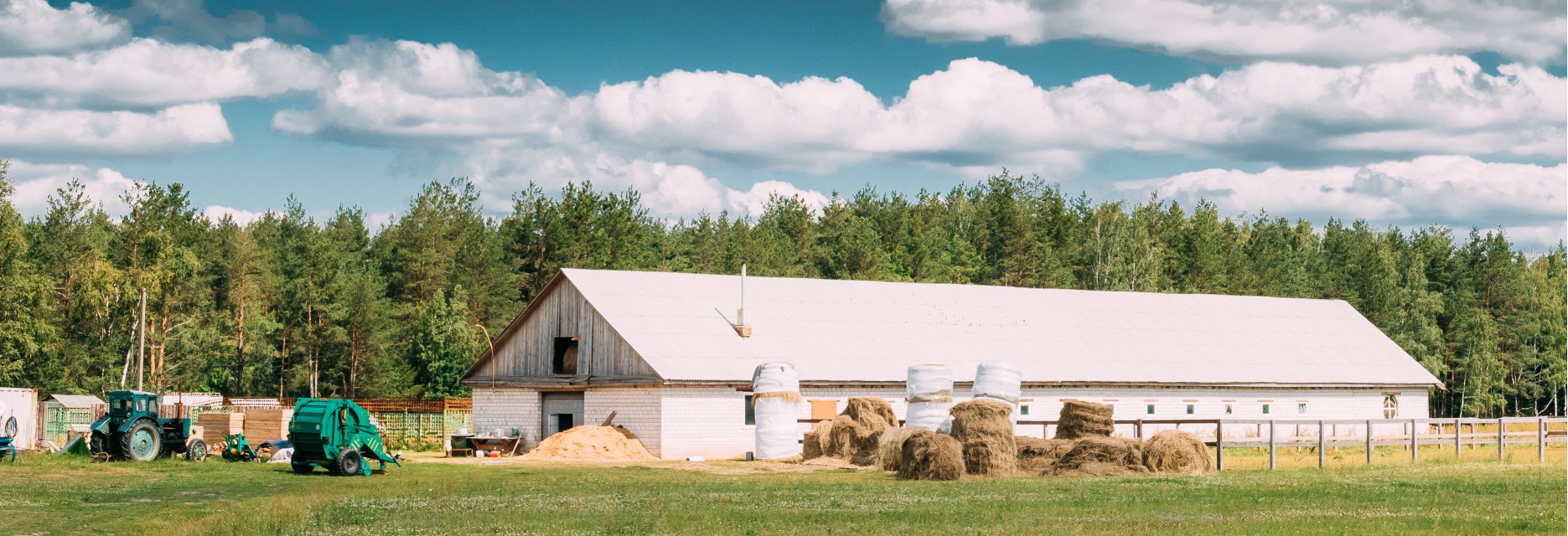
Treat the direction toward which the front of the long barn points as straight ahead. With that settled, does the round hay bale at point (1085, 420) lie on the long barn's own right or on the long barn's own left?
on the long barn's own left

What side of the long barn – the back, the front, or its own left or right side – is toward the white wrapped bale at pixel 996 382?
left

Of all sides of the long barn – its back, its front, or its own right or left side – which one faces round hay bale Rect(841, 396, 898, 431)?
left

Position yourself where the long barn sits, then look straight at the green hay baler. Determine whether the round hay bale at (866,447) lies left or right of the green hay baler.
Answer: left

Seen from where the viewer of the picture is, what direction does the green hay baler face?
facing away from the viewer and to the right of the viewer

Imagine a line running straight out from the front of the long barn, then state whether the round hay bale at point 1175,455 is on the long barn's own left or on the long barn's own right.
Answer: on the long barn's own left

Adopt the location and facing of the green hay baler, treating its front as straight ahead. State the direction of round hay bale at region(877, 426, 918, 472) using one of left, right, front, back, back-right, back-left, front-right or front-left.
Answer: front-right

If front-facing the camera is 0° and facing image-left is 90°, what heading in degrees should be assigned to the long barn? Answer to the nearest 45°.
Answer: approximately 45°

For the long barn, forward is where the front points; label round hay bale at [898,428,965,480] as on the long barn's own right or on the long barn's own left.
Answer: on the long barn's own left

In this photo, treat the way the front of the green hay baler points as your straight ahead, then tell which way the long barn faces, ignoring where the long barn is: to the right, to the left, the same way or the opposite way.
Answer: the opposite way

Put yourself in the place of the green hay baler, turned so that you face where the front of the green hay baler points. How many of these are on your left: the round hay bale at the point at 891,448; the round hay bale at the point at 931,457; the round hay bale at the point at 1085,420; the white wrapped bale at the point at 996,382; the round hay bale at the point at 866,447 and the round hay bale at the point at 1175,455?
0

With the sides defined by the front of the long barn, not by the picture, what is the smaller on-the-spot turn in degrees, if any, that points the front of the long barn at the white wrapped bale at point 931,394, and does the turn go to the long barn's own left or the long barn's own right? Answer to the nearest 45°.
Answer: approximately 90° to the long barn's own left

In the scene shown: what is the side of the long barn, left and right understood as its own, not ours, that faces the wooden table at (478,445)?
front

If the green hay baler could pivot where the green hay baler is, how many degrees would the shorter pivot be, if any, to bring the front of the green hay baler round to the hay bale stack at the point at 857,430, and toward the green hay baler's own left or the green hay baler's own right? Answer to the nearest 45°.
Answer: approximately 45° to the green hay baler's own right
